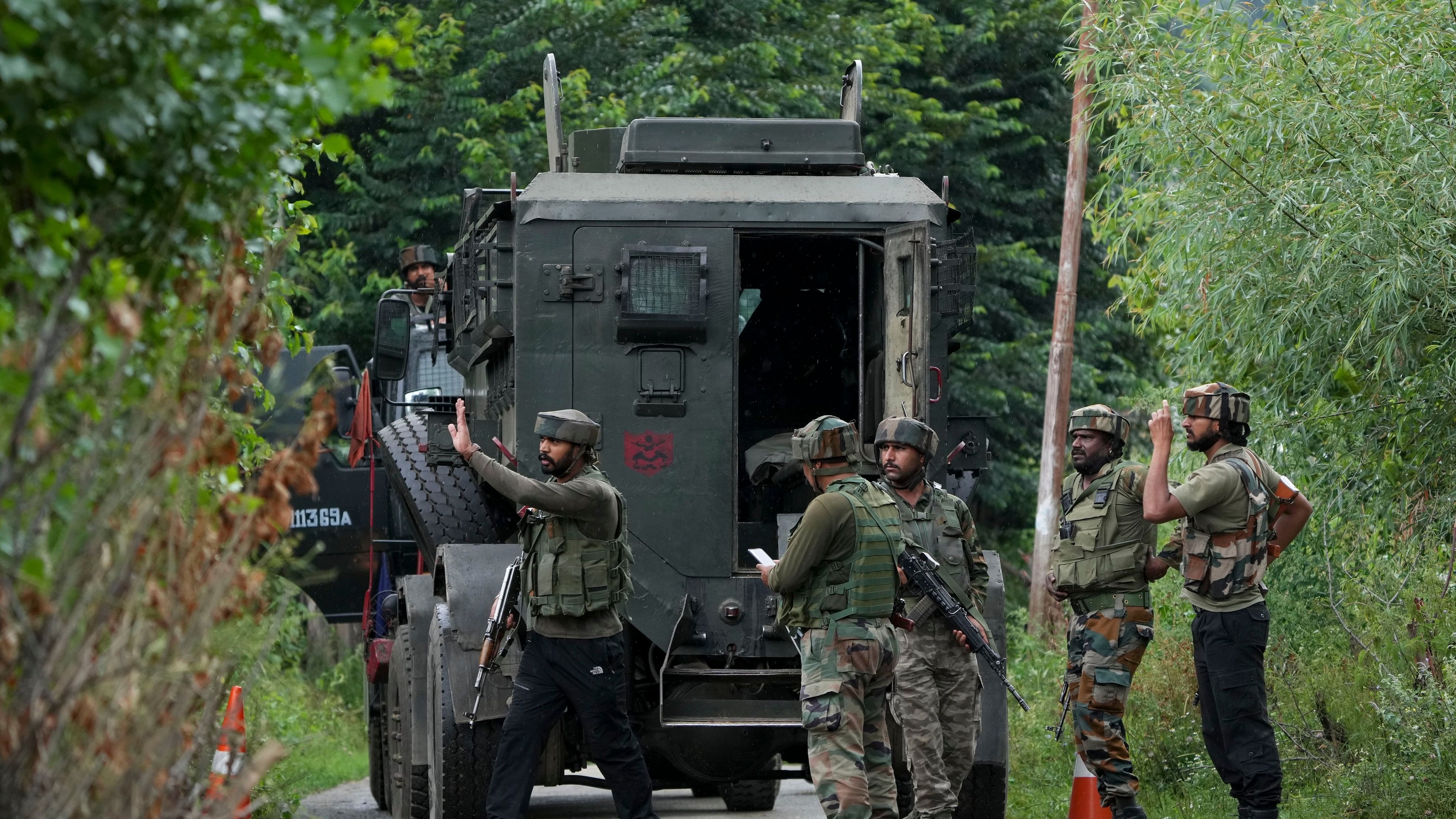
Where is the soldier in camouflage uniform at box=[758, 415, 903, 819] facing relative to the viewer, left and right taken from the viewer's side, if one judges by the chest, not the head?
facing away from the viewer and to the left of the viewer

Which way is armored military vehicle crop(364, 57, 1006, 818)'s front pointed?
away from the camera

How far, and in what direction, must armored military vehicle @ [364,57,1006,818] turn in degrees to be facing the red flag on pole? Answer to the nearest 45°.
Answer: approximately 45° to its left

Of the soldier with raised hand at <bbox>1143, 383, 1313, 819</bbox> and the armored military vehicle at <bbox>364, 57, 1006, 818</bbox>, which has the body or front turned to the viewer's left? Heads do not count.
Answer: the soldier with raised hand

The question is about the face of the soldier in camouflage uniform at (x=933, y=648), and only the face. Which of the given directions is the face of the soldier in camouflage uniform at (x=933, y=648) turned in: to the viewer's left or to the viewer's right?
to the viewer's left

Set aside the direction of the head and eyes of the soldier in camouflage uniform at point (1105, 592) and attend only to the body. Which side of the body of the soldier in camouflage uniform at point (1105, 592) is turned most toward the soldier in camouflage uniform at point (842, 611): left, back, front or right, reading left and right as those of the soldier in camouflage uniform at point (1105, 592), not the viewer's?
front

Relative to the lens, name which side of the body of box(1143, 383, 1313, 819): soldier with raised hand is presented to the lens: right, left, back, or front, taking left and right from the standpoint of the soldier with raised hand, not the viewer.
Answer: left

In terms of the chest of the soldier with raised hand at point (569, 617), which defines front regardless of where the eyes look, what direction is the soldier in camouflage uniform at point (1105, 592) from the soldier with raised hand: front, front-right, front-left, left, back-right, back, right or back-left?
back-left

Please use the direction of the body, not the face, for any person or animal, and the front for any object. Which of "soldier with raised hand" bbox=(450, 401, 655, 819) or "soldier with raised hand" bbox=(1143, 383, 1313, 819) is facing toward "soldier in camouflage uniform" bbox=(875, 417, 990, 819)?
"soldier with raised hand" bbox=(1143, 383, 1313, 819)

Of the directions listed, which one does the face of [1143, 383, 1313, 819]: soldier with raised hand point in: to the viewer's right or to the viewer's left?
to the viewer's left

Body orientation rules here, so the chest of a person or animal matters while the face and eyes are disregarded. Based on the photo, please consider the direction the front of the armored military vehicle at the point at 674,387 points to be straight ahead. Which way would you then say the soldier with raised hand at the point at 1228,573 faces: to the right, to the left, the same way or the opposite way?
to the left

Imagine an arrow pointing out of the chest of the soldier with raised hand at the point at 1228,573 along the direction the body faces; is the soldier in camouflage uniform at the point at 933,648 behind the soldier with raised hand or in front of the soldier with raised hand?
in front

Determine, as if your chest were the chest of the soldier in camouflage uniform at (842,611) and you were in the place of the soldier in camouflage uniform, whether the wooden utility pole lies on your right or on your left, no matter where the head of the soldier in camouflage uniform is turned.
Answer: on your right

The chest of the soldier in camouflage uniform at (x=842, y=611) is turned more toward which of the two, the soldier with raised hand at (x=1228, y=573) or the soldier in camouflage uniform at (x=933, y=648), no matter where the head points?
the soldier in camouflage uniform

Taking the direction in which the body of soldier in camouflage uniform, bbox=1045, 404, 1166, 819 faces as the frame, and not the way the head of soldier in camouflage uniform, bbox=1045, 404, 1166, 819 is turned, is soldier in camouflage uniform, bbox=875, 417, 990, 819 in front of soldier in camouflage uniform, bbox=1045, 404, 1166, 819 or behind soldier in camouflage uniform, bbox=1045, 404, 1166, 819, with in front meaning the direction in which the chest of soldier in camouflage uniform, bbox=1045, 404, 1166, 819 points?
in front

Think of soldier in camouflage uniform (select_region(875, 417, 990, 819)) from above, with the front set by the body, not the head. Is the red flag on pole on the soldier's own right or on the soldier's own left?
on the soldier's own right

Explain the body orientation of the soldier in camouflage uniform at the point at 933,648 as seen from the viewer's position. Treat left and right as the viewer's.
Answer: facing the viewer and to the left of the viewer
